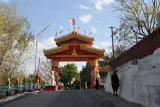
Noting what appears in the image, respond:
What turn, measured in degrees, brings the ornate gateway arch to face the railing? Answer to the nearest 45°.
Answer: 0° — it already faces it

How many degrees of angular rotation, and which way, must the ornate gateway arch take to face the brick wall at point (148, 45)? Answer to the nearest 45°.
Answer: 0° — it already faces it

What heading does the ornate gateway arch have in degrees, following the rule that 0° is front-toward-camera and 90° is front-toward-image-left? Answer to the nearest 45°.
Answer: approximately 0°
